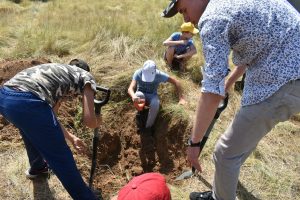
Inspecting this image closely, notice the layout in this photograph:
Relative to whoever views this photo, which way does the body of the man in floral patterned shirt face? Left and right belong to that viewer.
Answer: facing to the left of the viewer

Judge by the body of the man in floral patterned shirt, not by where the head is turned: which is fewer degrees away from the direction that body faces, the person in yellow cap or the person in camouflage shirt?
the person in camouflage shirt

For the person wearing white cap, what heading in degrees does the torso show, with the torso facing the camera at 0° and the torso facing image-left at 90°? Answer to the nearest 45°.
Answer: approximately 0°

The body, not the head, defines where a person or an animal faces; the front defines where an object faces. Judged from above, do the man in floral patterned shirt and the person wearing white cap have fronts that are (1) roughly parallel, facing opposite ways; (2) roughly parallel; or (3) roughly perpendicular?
roughly perpendicular

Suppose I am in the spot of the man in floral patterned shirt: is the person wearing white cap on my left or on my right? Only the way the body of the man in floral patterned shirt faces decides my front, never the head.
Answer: on my right

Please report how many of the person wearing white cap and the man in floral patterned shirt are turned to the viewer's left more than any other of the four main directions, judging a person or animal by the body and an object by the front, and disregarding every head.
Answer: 1

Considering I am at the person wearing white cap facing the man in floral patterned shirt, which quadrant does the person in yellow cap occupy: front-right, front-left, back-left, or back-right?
back-left

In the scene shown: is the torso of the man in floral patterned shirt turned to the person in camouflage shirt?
yes

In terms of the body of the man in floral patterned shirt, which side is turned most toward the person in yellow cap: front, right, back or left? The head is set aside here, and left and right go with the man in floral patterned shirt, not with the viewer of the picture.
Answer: right

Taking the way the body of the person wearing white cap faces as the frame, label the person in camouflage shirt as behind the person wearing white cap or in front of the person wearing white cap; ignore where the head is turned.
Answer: in front

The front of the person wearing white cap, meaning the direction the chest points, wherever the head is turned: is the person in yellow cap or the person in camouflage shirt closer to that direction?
the person in camouflage shirt

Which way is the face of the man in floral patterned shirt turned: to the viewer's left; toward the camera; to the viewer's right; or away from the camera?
to the viewer's left
